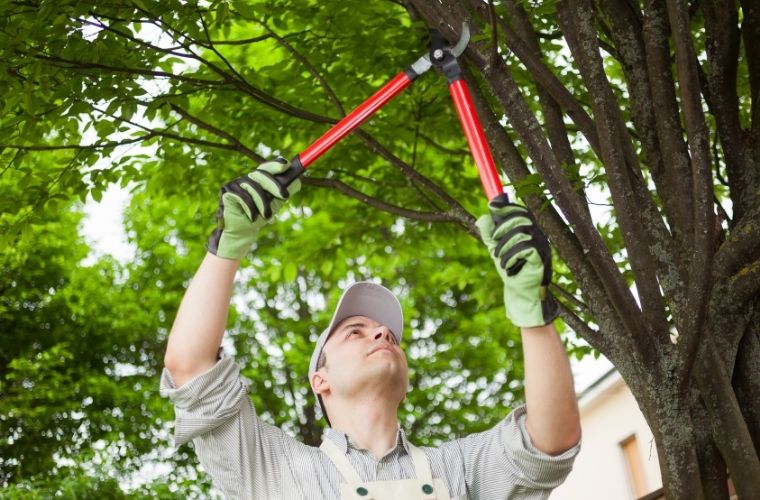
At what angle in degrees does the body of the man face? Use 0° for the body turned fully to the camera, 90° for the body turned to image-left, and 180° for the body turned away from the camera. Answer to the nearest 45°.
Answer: approximately 0°

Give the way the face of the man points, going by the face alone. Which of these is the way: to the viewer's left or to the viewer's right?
to the viewer's right
